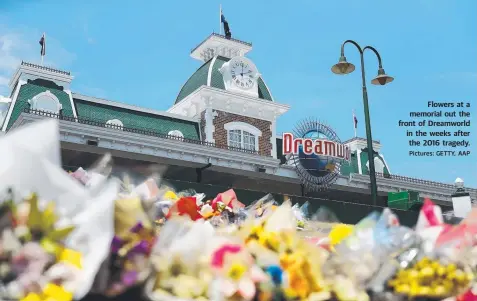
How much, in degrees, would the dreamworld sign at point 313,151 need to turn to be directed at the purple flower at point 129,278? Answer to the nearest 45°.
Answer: approximately 45° to its right

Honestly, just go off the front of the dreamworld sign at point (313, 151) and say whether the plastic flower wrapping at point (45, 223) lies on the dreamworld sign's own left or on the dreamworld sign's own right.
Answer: on the dreamworld sign's own right

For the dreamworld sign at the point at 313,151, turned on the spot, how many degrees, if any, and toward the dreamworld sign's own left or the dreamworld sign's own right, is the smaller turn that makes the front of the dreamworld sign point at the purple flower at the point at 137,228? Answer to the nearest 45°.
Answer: approximately 45° to the dreamworld sign's own right

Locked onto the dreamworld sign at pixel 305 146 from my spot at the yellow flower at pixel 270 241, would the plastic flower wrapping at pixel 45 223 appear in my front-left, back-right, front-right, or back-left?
back-left

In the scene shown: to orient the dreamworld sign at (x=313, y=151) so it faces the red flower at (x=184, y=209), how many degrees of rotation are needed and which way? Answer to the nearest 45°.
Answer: approximately 45° to its right

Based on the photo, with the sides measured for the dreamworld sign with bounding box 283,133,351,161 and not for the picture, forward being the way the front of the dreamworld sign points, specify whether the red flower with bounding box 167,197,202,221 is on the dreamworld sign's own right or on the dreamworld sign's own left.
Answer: on the dreamworld sign's own right
